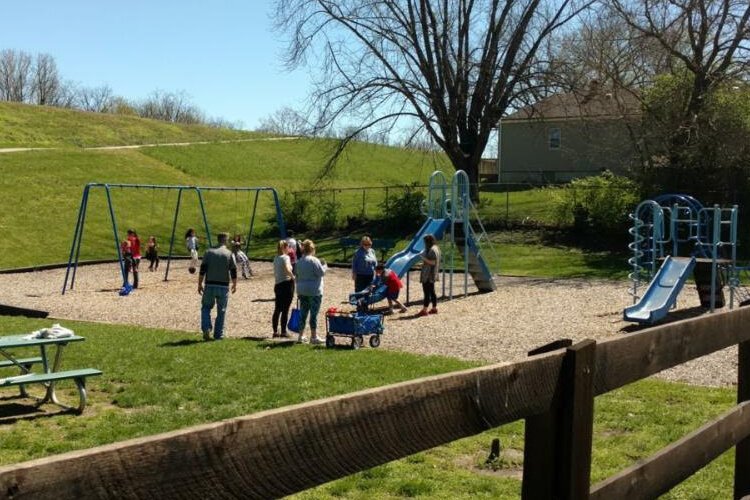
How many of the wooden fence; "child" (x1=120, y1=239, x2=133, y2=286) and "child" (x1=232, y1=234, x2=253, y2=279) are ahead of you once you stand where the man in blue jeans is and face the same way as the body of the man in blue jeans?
2

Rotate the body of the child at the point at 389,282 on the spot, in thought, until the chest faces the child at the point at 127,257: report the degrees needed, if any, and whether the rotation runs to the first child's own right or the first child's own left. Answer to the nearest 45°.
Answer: approximately 45° to the first child's own right

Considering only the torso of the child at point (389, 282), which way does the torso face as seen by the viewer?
to the viewer's left

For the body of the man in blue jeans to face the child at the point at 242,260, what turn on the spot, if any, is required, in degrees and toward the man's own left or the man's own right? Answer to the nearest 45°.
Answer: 0° — they already face them

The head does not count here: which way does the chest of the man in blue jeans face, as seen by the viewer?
away from the camera

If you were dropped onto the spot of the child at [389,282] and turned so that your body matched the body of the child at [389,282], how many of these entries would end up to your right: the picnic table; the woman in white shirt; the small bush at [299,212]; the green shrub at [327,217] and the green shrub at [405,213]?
3

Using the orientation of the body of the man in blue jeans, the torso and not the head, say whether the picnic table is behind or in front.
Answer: behind

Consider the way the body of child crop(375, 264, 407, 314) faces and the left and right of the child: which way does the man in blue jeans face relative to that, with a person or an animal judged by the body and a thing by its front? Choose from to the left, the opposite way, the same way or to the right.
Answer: to the right

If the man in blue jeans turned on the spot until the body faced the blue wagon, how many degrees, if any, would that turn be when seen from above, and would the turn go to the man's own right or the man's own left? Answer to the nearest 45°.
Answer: approximately 135° to the man's own right

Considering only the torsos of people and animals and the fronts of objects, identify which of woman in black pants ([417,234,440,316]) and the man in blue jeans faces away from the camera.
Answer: the man in blue jeans
